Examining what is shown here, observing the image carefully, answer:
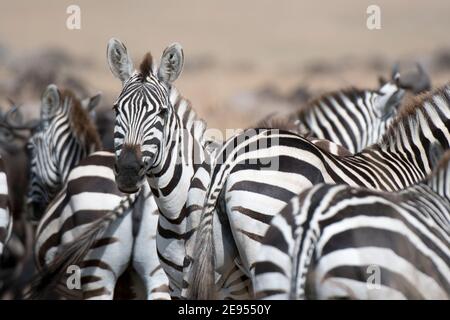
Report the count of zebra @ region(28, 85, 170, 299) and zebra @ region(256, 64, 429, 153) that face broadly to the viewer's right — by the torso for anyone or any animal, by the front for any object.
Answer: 1

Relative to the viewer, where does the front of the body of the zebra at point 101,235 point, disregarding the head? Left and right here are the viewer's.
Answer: facing away from the viewer and to the left of the viewer

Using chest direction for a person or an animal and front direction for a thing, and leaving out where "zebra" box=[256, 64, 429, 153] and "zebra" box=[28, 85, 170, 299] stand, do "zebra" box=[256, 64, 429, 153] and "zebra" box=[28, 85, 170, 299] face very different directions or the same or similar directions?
very different directions

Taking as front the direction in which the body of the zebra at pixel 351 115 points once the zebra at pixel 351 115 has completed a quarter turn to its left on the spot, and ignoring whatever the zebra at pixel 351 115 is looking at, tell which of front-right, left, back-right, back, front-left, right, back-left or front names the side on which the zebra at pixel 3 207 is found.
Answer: back-left

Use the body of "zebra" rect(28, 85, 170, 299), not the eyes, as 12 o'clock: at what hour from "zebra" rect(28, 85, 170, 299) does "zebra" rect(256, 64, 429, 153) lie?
"zebra" rect(256, 64, 429, 153) is roughly at 3 o'clock from "zebra" rect(28, 85, 170, 299).

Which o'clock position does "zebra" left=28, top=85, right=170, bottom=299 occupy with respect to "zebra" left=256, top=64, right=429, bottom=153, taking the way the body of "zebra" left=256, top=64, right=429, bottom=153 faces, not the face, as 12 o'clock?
"zebra" left=28, top=85, right=170, bottom=299 is roughly at 4 o'clock from "zebra" left=256, top=64, right=429, bottom=153.

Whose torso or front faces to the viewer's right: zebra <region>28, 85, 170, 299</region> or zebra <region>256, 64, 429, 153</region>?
zebra <region>256, 64, 429, 153</region>

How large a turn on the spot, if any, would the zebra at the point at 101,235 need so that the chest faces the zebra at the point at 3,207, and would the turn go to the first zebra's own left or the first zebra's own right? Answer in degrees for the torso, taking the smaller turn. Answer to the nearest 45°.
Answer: approximately 45° to the first zebra's own left

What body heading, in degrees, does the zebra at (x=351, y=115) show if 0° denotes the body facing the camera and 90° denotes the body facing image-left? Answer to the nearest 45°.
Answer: approximately 270°
